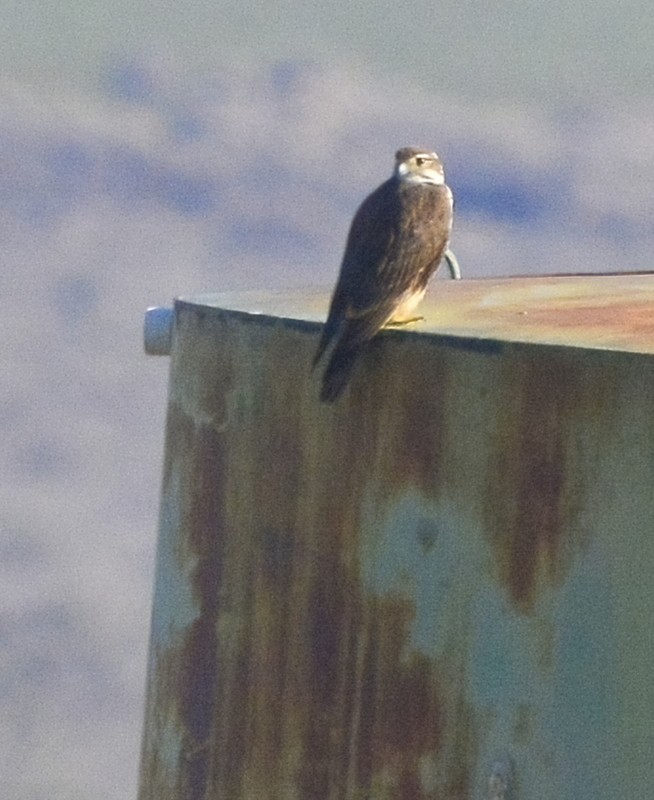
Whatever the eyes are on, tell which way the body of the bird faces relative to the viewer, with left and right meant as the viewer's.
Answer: facing away from the viewer and to the right of the viewer
